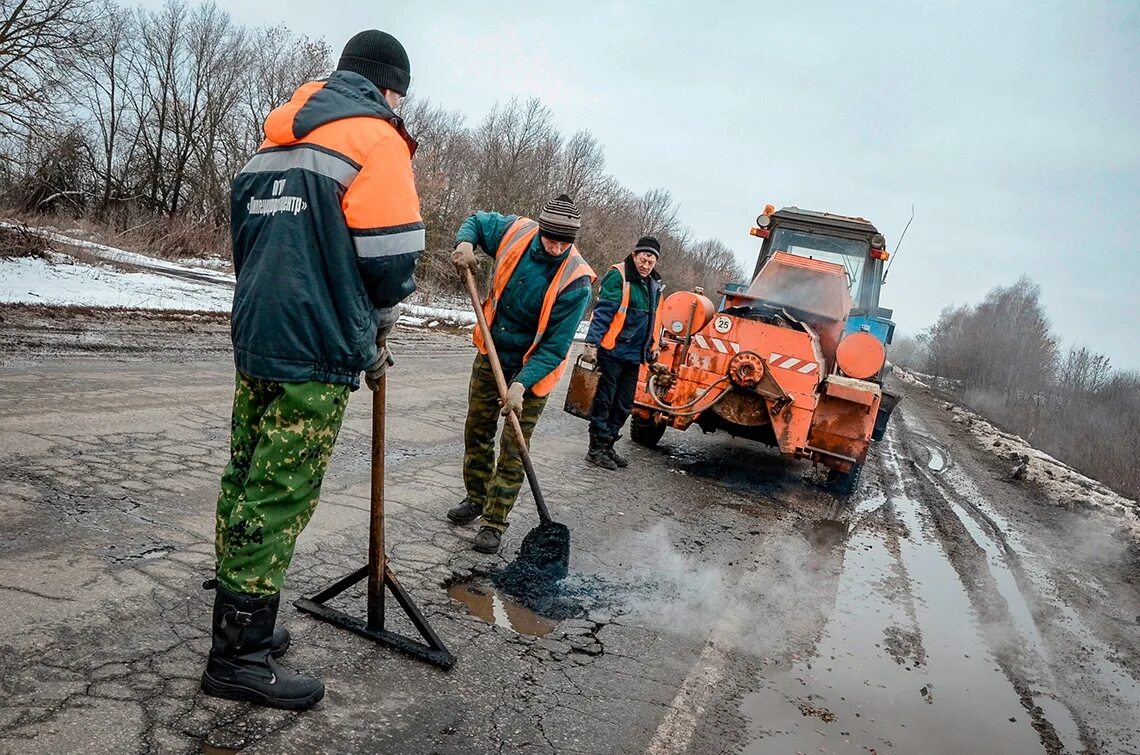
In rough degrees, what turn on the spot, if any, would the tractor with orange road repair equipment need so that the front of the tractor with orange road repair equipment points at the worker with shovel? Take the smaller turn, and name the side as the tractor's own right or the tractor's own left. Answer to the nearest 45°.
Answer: approximately 135° to the tractor's own left

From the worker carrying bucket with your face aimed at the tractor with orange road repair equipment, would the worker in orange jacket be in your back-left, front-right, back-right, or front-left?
back-right

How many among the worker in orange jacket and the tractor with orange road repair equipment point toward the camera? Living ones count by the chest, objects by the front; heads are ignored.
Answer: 0

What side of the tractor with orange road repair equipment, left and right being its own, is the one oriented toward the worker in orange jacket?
back

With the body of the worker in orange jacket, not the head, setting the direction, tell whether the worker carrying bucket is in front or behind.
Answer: in front

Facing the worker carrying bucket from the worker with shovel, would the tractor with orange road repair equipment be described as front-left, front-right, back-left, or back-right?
front-right

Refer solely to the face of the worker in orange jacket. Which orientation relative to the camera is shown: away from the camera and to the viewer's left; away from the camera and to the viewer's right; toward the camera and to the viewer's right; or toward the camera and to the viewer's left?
away from the camera and to the viewer's right

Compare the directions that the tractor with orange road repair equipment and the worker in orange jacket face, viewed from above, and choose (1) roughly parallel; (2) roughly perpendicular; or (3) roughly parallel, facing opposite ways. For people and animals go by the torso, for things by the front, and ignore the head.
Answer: roughly parallel

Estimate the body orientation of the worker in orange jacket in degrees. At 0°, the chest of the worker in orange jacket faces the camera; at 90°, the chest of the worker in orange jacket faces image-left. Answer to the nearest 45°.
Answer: approximately 225°

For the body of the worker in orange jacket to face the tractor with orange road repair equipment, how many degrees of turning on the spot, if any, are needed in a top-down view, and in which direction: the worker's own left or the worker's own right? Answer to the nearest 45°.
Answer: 0° — they already face it

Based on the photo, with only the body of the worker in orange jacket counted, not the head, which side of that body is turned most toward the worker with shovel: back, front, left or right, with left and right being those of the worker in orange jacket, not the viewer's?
front

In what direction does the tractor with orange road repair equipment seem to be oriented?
away from the camera
